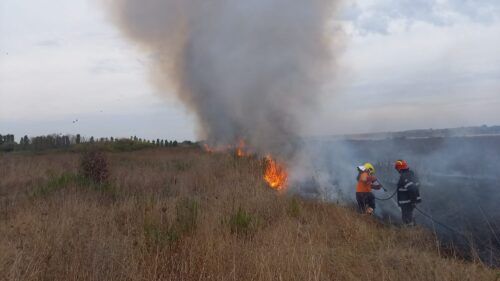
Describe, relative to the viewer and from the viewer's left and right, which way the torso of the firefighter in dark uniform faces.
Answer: facing to the left of the viewer

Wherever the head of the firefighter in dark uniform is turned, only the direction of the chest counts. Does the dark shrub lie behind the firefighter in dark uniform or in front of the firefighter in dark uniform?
in front

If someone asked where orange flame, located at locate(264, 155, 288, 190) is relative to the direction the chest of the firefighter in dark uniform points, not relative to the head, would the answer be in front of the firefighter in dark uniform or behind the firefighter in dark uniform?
in front
